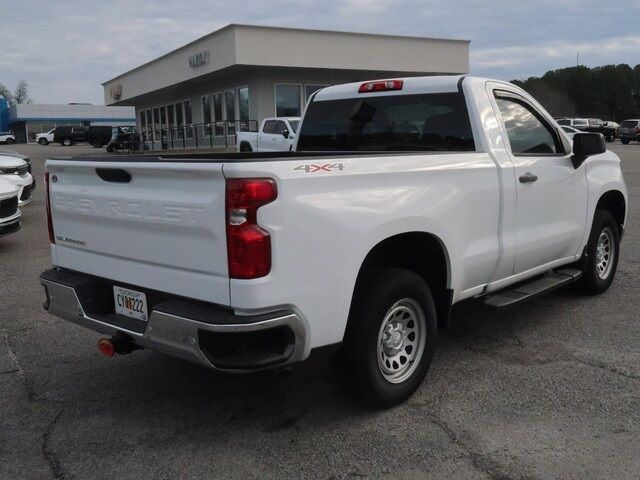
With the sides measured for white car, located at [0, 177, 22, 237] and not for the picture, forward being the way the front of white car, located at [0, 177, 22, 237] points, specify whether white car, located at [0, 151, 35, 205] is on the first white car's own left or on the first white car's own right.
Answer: on the first white car's own left

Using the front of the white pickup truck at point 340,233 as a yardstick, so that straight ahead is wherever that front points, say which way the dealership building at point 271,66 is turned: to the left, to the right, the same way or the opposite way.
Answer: the opposite way

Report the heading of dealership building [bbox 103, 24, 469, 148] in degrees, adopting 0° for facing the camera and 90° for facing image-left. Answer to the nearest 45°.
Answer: approximately 45°

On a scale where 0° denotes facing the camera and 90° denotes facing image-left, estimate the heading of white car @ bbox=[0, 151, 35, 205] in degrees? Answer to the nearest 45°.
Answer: approximately 315°

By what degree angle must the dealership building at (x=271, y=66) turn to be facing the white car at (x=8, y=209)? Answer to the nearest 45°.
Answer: approximately 45° to its left

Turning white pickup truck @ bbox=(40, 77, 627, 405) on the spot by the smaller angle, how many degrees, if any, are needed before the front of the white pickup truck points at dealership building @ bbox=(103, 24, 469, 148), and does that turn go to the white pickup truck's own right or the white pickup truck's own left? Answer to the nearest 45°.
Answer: approximately 45° to the white pickup truck's own left

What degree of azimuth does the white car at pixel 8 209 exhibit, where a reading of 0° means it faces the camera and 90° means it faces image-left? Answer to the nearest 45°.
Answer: approximately 315°

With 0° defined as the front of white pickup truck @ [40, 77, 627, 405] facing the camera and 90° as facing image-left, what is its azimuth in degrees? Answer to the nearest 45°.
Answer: approximately 225°

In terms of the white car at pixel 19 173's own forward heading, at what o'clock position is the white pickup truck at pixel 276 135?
The white pickup truck is roughly at 9 o'clock from the white car.

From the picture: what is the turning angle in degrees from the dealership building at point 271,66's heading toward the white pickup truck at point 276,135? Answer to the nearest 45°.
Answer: approximately 45° to its left

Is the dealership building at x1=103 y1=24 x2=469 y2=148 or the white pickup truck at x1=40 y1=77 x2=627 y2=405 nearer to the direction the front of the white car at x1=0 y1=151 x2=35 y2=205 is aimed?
the white pickup truck

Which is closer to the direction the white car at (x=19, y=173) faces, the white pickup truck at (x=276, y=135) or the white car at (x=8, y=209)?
the white car

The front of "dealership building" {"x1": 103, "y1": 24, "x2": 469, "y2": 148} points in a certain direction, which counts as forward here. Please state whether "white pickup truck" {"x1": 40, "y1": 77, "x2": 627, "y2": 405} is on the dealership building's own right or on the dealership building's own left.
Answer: on the dealership building's own left

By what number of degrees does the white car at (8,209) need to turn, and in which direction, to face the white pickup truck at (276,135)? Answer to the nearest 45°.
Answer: approximately 90° to its left
